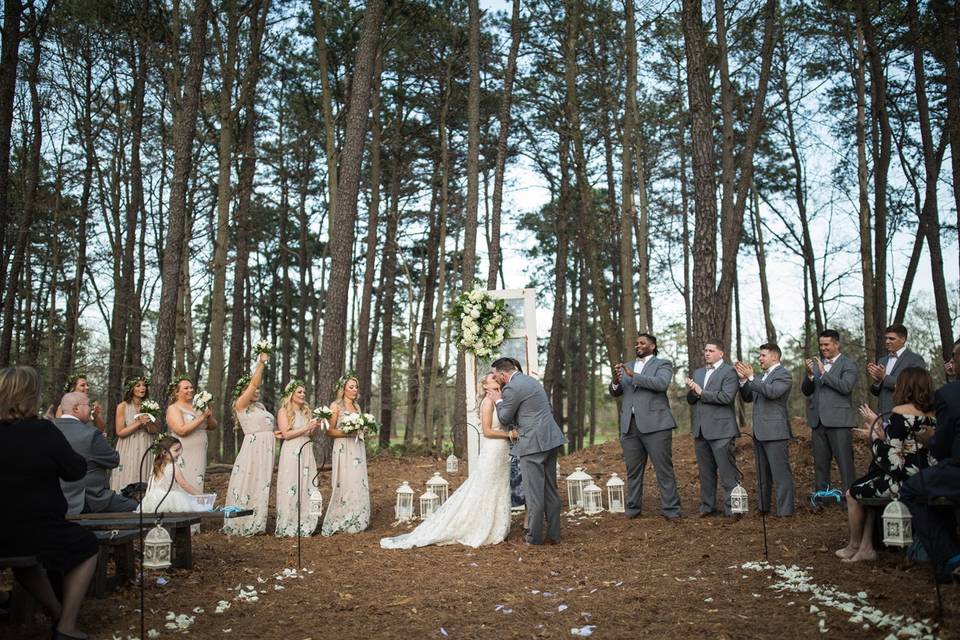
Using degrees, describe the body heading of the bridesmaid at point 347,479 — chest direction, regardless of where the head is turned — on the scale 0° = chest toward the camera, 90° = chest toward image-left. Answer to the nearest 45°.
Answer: approximately 315°

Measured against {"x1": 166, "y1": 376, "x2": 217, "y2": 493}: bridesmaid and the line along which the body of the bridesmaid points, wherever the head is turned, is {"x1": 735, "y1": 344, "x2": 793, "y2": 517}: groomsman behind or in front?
in front

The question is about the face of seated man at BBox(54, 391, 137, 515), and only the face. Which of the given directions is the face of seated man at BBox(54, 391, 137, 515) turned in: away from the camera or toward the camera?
away from the camera

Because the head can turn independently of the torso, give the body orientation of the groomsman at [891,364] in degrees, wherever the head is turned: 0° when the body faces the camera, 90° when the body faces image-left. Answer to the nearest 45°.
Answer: approximately 45°

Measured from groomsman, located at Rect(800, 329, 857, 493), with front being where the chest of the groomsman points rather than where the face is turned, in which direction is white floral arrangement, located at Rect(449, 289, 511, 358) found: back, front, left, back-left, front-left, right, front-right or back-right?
front-right

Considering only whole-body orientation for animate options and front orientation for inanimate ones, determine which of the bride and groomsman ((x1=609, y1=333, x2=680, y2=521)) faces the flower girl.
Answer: the groomsman

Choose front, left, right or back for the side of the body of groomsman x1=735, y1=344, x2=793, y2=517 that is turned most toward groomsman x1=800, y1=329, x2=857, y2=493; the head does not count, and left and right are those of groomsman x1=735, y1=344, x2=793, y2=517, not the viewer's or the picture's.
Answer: back

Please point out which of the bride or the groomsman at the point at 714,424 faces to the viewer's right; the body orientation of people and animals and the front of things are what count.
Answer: the bride

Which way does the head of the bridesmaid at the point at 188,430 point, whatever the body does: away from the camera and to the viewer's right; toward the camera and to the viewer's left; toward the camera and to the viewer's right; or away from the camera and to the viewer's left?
toward the camera and to the viewer's right

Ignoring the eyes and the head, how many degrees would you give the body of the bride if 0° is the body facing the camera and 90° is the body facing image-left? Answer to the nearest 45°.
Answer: approximately 270°

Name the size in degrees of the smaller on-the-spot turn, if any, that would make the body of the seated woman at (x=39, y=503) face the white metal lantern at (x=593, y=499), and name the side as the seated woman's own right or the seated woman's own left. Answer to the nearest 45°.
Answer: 0° — they already face it

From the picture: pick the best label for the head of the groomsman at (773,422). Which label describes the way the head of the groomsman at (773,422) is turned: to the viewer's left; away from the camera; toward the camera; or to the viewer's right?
to the viewer's left

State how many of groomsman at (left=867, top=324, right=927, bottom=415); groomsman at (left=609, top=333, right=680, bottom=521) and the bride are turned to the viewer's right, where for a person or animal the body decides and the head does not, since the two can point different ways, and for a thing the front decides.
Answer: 1

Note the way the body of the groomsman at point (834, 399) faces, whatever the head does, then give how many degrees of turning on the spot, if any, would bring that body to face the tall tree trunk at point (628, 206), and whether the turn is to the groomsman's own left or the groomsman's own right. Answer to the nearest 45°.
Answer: approximately 90° to the groomsman's own right

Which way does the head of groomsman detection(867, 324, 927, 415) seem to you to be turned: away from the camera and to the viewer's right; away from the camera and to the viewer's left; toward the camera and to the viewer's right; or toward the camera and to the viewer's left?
toward the camera and to the viewer's left

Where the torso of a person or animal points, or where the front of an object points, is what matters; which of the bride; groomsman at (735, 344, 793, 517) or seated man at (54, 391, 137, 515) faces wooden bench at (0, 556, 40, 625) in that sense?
the groomsman
